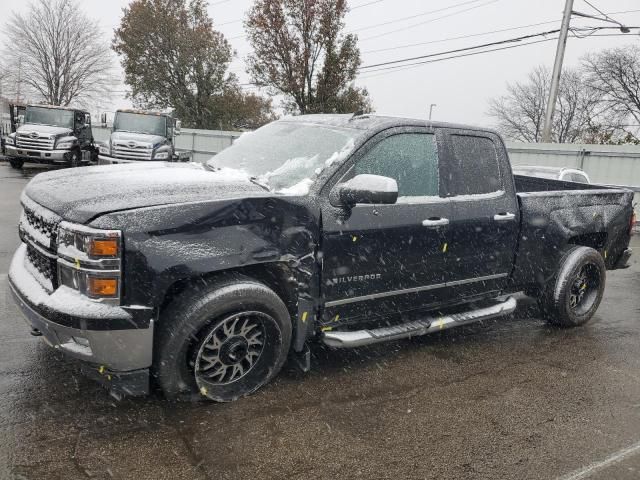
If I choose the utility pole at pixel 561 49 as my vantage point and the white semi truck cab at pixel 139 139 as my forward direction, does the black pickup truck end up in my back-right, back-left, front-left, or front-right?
front-left

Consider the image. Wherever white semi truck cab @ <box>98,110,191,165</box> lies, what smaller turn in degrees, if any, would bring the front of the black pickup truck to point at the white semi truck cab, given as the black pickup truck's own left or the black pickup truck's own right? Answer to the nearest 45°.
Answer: approximately 135° to the black pickup truck's own right

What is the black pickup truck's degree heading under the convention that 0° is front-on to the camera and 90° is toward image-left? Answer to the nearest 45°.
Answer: approximately 45°

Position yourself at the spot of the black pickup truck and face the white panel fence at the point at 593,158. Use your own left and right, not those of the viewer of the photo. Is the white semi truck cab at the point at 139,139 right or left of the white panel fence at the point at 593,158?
left

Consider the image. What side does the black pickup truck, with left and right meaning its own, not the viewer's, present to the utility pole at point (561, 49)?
back
